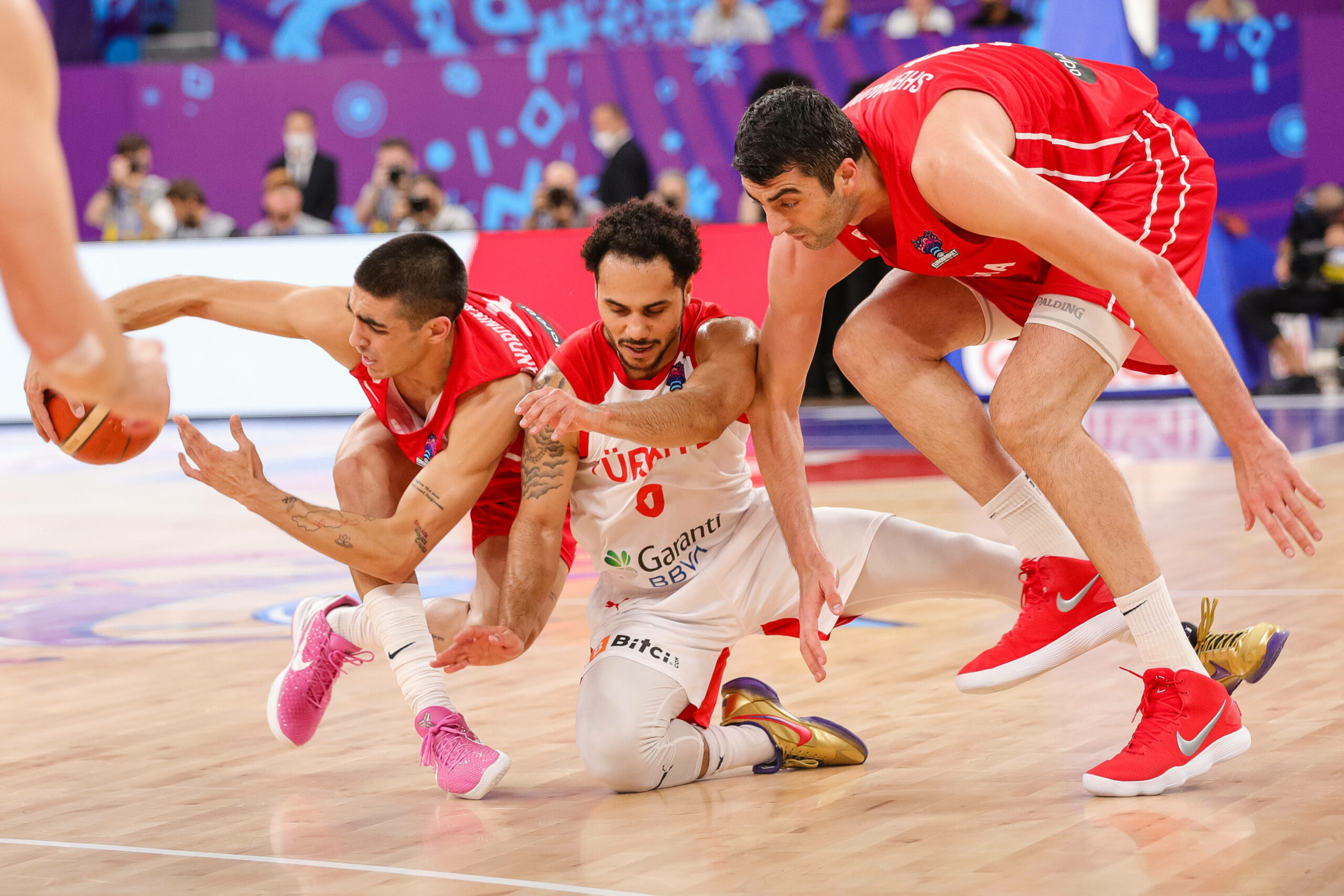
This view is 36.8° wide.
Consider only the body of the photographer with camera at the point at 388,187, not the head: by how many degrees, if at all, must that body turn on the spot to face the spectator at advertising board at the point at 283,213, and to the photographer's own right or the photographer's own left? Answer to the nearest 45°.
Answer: approximately 45° to the photographer's own right

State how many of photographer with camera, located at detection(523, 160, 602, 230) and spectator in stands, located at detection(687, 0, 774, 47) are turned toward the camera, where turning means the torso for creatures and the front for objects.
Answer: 2

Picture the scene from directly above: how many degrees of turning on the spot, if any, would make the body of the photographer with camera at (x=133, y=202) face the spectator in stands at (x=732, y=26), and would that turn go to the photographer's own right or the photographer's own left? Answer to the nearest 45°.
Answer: approximately 90° to the photographer's own left

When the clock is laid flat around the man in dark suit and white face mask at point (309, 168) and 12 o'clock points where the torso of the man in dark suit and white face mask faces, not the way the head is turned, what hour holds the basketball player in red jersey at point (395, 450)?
The basketball player in red jersey is roughly at 12 o'clock from the man in dark suit and white face mask.

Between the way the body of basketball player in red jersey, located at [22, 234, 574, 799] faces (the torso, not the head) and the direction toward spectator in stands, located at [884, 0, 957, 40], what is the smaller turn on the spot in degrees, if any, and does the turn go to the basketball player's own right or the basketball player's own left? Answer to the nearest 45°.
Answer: approximately 180°

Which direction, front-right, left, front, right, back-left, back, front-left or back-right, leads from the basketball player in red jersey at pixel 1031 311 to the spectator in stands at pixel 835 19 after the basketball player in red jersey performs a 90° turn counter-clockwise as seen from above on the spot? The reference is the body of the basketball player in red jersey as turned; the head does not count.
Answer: back-left

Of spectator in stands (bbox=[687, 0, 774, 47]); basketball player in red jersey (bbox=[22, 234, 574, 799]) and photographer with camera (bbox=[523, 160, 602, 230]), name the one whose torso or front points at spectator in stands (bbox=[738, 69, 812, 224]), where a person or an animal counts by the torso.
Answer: spectator in stands (bbox=[687, 0, 774, 47])

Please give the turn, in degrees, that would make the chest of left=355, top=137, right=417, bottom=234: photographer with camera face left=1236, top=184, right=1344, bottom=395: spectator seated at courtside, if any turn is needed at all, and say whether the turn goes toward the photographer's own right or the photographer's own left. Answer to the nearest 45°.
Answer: approximately 90° to the photographer's own left

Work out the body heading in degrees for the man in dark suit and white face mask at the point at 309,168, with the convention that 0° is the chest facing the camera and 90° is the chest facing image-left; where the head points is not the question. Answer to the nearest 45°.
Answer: approximately 0°
